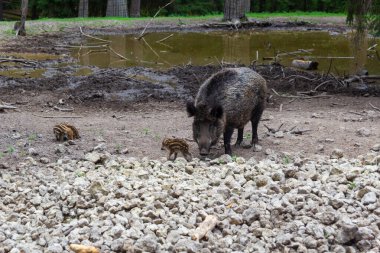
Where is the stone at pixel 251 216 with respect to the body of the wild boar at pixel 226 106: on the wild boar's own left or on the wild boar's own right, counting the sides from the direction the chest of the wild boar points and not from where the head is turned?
on the wild boar's own left

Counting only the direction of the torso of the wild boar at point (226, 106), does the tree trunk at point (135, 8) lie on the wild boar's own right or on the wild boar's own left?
on the wild boar's own right

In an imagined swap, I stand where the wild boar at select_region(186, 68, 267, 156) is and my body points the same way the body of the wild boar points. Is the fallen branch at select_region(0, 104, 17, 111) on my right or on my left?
on my right

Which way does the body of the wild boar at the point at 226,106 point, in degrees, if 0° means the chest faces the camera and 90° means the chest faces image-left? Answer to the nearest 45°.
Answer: approximately 45°

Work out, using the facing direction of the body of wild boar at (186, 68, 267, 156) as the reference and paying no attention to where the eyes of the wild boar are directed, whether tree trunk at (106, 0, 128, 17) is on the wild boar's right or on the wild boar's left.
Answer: on the wild boar's right

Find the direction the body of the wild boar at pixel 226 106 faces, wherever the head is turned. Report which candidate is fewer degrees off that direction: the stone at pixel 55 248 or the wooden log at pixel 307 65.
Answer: the stone

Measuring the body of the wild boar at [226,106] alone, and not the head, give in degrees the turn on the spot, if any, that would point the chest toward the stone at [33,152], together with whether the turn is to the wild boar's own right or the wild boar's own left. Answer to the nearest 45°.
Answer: approximately 45° to the wild boar's own right

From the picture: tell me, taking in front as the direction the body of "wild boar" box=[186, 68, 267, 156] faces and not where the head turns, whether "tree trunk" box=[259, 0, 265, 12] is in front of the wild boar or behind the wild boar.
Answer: behind
